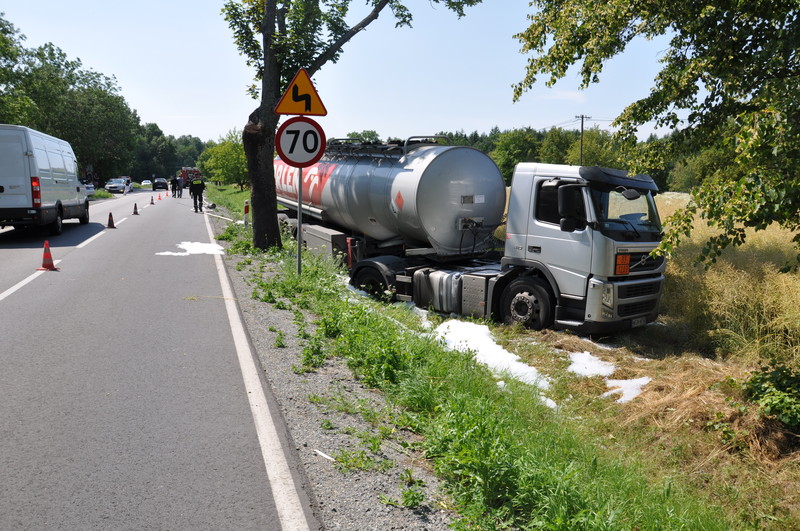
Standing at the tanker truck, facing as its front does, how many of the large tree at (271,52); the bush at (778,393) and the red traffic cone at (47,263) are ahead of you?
1

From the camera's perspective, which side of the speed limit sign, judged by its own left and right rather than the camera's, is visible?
front

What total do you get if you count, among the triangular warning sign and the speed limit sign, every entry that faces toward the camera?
2

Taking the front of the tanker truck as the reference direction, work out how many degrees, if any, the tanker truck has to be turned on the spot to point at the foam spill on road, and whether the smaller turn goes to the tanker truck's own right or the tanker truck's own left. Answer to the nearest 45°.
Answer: approximately 180°

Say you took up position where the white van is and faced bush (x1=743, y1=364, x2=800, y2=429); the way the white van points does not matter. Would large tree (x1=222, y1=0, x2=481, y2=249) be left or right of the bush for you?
left

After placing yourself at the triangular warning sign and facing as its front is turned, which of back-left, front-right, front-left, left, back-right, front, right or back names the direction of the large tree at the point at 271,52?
back

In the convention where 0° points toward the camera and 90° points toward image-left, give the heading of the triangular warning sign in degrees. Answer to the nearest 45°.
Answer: approximately 0°

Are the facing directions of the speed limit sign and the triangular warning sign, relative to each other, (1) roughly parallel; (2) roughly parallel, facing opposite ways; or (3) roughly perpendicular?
roughly parallel

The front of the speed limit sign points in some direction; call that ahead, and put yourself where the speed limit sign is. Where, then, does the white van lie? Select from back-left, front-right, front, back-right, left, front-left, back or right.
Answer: back-right

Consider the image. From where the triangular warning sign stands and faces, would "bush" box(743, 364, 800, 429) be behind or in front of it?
in front

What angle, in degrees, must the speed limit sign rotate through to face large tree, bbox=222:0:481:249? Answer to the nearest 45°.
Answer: approximately 180°

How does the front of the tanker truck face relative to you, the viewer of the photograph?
facing the viewer and to the right of the viewer

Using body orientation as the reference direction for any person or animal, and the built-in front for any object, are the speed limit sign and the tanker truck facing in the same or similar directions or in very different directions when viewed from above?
same or similar directions

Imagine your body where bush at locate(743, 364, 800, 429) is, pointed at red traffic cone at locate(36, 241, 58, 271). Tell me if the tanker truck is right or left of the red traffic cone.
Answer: right

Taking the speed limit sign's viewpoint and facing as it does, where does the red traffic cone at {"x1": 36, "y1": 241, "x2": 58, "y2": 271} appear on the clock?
The red traffic cone is roughly at 4 o'clock from the speed limit sign.

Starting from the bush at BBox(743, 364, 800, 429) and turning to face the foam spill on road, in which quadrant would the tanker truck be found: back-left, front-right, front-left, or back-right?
front-right
